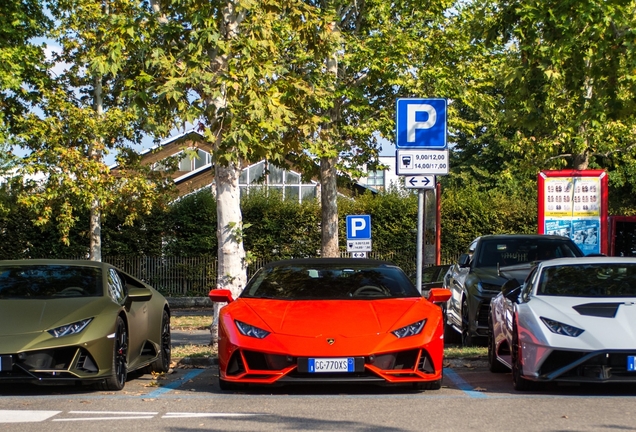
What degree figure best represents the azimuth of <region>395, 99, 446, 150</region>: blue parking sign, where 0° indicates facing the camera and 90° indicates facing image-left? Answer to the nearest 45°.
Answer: approximately 0°

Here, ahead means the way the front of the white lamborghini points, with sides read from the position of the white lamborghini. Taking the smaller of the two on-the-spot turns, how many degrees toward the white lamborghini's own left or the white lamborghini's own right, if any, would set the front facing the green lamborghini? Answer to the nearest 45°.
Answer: approximately 90° to the white lamborghini's own right

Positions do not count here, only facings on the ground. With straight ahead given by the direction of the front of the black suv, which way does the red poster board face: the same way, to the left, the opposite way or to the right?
the same way

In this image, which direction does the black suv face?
toward the camera

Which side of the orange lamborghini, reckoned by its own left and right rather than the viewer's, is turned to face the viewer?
front

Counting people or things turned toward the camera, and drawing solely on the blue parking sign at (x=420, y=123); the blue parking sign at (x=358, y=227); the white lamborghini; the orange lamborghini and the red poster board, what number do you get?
5

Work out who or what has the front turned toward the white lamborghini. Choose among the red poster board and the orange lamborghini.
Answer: the red poster board

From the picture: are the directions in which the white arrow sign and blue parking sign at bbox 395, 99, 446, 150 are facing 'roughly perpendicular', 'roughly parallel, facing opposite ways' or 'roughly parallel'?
roughly parallel

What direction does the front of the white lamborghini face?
toward the camera

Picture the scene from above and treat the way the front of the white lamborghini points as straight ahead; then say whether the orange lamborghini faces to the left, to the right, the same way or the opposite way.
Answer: the same way
